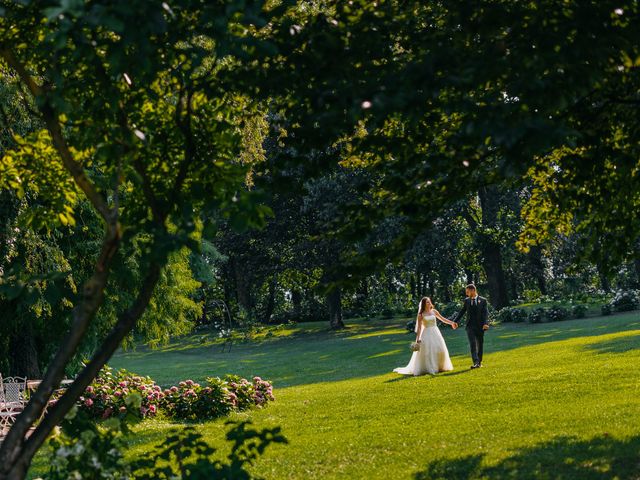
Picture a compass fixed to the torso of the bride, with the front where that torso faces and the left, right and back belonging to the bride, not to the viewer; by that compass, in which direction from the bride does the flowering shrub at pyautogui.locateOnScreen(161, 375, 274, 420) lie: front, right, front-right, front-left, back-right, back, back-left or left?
right

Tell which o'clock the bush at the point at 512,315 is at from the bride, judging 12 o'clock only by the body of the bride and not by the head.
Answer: The bush is roughly at 8 o'clock from the bride.

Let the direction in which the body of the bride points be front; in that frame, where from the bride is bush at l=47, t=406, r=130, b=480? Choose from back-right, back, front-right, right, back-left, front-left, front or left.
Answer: front-right

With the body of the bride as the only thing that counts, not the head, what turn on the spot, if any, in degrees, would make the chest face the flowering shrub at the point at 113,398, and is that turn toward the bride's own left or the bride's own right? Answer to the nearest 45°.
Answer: approximately 90° to the bride's own right

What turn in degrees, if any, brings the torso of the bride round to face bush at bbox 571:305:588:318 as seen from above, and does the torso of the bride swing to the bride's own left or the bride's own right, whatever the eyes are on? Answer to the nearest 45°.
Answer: approximately 135° to the bride's own left

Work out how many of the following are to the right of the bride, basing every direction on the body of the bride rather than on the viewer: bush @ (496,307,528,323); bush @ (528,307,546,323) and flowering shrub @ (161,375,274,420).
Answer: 1

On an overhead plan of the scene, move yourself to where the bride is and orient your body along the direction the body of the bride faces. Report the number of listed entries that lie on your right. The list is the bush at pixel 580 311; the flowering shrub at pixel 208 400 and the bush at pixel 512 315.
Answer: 1

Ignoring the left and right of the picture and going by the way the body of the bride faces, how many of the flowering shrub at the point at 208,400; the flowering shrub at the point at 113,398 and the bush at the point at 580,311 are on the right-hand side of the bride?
2

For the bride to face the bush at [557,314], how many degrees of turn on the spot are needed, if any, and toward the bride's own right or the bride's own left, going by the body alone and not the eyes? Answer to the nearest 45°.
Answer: approximately 135° to the bride's own left

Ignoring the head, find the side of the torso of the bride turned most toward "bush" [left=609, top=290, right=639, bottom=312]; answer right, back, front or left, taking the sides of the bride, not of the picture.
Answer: left

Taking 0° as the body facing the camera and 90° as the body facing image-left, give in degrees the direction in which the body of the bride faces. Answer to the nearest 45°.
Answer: approximately 315°

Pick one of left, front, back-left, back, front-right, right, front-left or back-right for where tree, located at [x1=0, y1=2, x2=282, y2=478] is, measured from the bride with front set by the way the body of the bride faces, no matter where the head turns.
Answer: front-right
